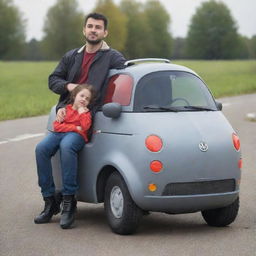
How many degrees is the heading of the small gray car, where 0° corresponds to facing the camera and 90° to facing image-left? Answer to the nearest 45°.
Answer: approximately 315°
